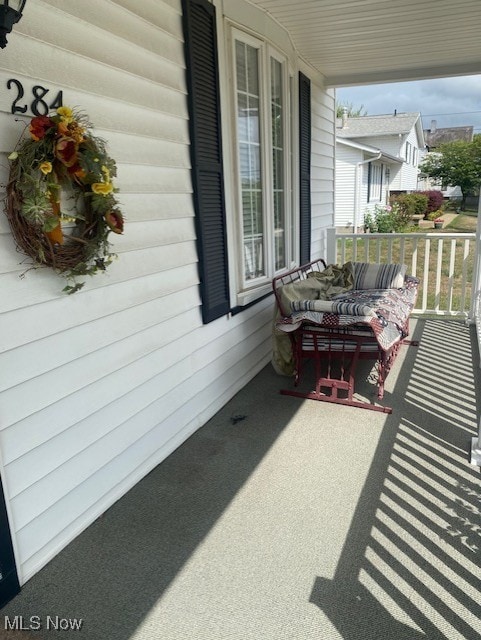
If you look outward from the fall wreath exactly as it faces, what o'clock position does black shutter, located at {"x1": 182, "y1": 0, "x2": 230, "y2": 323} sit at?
The black shutter is roughly at 9 o'clock from the fall wreath.

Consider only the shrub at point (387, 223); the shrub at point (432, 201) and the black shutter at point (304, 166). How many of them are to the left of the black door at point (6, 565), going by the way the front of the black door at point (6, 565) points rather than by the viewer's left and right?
3

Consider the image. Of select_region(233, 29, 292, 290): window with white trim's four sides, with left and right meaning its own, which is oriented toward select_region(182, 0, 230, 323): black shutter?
right

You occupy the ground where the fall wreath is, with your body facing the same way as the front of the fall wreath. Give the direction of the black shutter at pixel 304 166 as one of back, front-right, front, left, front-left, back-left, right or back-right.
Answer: left

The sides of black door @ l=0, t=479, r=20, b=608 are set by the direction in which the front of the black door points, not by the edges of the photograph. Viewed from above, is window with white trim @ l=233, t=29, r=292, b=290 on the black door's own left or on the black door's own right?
on the black door's own left

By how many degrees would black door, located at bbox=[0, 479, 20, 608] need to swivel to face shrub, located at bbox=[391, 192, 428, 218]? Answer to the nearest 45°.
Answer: approximately 90° to its left

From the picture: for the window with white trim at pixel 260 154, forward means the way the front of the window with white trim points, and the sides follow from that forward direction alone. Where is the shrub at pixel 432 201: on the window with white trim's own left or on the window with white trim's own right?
on the window with white trim's own left

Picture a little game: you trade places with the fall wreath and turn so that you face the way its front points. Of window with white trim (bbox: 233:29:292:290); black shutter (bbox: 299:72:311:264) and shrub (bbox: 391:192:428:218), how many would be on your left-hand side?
3

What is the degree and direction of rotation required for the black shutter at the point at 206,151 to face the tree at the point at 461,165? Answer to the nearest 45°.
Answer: approximately 90° to its left

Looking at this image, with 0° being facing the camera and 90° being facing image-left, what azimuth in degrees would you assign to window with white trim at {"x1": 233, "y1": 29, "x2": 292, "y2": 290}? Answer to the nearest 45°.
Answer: approximately 315°
